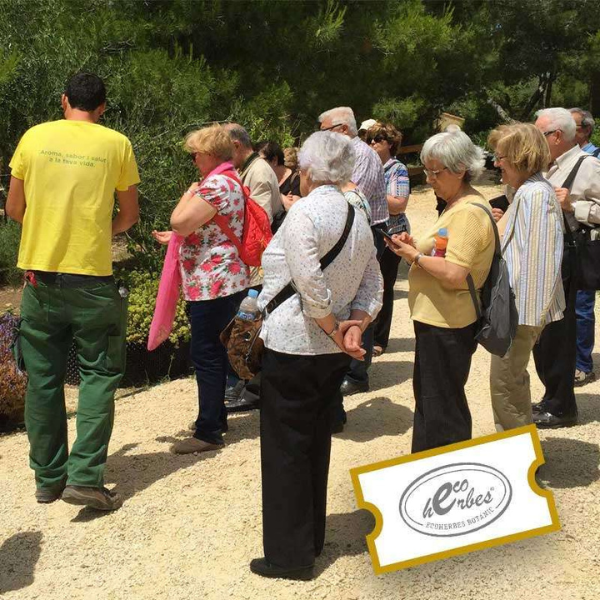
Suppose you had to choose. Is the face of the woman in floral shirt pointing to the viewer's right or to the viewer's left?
to the viewer's left

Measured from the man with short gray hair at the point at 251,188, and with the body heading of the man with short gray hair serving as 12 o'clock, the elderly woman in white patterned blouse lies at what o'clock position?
The elderly woman in white patterned blouse is roughly at 9 o'clock from the man with short gray hair.

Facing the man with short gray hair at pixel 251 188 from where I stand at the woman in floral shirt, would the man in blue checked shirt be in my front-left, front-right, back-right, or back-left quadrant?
front-right

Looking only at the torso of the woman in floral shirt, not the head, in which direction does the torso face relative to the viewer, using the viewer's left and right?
facing to the left of the viewer

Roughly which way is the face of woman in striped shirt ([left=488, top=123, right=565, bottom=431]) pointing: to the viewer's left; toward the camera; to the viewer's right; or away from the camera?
to the viewer's left

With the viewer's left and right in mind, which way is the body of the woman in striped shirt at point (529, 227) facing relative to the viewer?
facing to the left of the viewer

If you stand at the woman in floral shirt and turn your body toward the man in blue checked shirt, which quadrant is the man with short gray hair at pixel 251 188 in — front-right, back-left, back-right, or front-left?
front-left

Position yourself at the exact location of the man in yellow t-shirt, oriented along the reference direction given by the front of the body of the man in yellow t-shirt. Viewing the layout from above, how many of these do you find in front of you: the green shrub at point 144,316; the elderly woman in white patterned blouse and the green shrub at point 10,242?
2

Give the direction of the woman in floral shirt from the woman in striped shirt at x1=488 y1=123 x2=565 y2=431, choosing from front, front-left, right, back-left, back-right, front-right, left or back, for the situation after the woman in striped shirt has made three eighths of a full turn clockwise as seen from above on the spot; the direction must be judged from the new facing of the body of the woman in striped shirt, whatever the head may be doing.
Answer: back-left

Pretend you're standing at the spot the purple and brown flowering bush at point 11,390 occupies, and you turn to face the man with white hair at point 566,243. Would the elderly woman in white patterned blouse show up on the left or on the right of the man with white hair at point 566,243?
right

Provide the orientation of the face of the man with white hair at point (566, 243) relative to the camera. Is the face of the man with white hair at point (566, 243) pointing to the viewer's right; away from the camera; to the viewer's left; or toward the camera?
to the viewer's left

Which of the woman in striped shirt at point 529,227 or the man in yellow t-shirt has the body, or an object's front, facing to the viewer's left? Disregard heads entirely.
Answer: the woman in striped shirt

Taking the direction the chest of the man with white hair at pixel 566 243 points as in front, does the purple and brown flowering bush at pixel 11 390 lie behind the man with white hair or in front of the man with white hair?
in front

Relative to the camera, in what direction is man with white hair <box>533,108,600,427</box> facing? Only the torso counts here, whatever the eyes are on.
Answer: to the viewer's left
